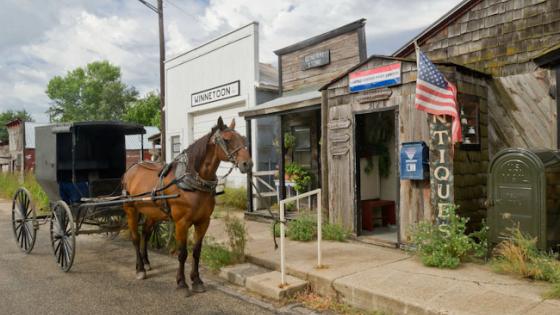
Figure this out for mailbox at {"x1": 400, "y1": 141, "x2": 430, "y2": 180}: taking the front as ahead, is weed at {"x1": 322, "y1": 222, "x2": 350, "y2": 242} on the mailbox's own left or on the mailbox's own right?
on the mailbox's own right

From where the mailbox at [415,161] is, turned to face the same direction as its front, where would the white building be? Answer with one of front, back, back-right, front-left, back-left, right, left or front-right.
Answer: right

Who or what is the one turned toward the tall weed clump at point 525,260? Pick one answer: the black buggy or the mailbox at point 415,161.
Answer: the black buggy

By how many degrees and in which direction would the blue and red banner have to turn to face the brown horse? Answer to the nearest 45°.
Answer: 0° — it already faces it

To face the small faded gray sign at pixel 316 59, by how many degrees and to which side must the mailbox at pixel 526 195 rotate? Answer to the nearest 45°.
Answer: approximately 90° to its right

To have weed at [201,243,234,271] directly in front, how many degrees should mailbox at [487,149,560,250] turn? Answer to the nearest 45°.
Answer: approximately 45° to its right

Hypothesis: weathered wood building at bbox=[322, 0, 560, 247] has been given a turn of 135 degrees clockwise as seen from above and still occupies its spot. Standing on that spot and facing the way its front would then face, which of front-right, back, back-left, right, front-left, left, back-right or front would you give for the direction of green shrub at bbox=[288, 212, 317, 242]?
left

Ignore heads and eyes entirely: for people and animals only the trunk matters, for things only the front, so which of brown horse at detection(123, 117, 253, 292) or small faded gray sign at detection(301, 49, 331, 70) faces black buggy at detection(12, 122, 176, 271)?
the small faded gray sign

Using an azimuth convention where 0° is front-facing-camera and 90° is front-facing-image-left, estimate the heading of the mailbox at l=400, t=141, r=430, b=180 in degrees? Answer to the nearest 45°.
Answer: approximately 45°

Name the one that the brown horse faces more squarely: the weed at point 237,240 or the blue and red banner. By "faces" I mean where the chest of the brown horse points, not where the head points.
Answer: the blue and red banner

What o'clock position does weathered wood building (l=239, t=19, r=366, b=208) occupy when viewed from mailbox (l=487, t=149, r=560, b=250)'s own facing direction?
The weathered wood building is roughly at 3 o'clock from the mailbox.
